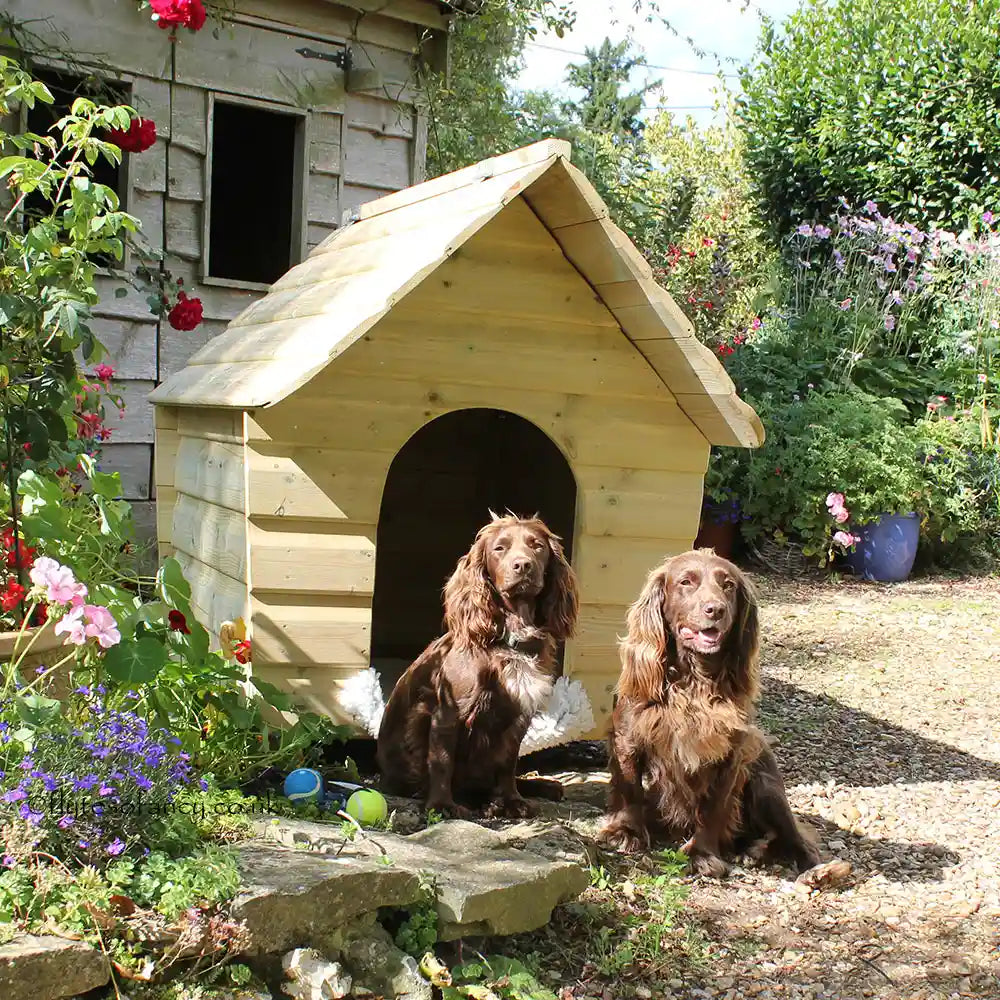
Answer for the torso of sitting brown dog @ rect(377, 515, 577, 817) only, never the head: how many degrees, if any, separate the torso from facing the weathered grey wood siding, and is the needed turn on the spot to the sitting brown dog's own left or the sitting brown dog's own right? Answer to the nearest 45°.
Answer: approximately 180°

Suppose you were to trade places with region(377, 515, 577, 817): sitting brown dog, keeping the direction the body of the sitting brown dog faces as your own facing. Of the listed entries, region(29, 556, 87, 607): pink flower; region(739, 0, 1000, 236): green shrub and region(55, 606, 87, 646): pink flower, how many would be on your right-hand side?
2

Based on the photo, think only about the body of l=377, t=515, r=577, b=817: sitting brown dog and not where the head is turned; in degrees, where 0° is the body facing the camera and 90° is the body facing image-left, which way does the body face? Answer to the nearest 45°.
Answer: approximately 315°

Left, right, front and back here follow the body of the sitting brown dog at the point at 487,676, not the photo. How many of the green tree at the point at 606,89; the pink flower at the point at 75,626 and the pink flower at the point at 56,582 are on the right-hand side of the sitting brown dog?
2

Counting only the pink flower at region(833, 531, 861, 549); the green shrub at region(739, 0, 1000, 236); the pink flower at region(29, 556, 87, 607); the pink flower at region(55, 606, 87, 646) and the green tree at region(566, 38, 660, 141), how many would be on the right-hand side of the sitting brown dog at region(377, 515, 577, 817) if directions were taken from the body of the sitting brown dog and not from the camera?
2

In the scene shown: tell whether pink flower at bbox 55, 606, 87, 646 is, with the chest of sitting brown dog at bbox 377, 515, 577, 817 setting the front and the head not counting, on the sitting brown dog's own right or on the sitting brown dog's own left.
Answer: on the sitting brown dog's own right

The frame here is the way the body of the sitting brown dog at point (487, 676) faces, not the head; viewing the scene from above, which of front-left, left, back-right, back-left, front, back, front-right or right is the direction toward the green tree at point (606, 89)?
back-left

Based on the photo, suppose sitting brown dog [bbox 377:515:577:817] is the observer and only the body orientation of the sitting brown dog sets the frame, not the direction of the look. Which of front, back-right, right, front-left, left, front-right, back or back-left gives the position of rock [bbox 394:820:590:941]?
front-right

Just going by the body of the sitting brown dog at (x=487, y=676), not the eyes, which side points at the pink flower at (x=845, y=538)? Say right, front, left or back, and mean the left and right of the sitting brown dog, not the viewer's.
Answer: left

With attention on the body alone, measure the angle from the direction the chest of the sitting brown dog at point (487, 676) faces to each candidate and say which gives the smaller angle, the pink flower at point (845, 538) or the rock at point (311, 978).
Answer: the rock

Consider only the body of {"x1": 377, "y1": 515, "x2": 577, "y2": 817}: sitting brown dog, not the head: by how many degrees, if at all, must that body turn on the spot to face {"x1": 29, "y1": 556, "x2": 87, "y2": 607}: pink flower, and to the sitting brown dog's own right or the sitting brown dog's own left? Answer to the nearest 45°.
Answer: approximately 90° to the sitting brown dog's own right

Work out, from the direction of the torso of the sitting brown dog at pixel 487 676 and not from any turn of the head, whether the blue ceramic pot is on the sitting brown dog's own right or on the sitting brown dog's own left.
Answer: on the sitting brown dog's own left

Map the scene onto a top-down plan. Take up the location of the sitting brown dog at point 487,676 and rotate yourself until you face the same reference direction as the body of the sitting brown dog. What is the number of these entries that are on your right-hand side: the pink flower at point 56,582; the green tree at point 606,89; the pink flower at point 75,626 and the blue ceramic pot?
2
